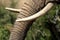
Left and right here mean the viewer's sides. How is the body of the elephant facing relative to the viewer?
facing the viewer and to the left of the viewer
